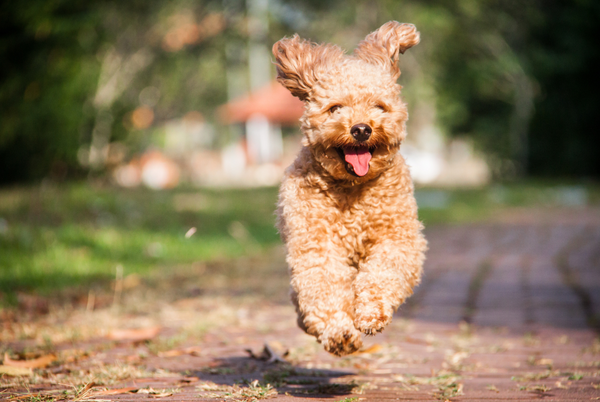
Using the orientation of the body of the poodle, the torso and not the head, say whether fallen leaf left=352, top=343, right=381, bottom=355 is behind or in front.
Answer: behind

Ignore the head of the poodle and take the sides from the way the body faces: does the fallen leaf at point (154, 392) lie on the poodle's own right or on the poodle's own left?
on the poodle's own right

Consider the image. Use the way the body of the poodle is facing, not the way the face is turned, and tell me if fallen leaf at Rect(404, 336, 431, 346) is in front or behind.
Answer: behind

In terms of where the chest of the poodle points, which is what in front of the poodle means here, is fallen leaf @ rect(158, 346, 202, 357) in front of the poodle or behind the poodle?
behind

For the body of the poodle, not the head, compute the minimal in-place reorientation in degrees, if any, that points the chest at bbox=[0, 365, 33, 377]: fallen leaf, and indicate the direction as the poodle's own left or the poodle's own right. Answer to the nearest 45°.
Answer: approximately 90° to the poodle's own right

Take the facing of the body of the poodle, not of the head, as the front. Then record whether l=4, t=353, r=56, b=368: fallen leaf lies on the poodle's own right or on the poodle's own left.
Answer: on the poodle's own right

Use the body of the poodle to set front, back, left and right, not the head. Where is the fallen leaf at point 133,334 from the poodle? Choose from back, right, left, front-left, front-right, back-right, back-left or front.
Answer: back-right

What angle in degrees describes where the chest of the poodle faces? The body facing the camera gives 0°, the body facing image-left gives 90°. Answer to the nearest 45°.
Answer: approximately 0°
